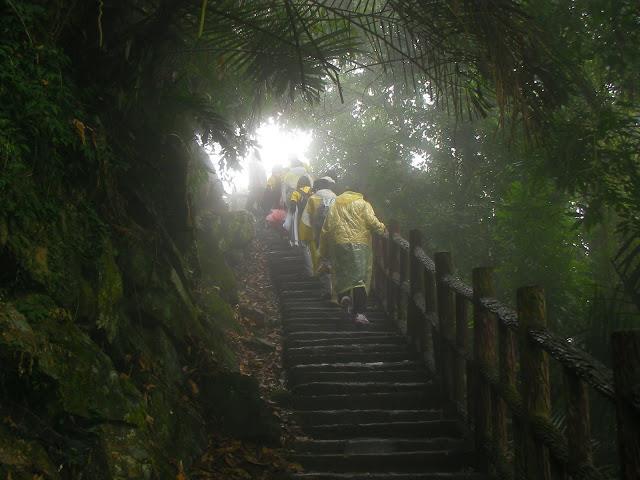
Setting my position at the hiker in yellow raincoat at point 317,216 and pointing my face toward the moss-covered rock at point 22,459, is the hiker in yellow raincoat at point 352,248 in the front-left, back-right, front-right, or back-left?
front-left

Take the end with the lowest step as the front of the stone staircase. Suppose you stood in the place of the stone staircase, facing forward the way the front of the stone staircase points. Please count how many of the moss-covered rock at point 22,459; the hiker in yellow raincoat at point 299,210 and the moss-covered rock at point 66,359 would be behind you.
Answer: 1

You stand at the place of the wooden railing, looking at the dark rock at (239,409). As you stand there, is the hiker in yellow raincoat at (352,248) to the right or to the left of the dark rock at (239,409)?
right

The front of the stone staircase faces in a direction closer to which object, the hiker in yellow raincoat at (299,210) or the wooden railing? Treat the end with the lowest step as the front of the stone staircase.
the wooden railing

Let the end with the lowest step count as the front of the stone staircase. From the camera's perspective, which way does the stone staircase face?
toward the camera

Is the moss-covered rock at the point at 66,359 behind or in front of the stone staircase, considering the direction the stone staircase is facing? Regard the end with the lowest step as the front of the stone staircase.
in front

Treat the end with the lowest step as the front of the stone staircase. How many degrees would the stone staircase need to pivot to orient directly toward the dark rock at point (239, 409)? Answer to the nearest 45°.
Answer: approximately 45° to its right

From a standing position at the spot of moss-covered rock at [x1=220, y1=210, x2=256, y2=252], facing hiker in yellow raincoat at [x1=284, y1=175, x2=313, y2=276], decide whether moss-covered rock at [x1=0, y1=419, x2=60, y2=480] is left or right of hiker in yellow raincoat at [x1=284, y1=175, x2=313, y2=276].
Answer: right

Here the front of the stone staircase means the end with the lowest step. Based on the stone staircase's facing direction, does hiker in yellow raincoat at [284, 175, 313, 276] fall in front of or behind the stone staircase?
behind
